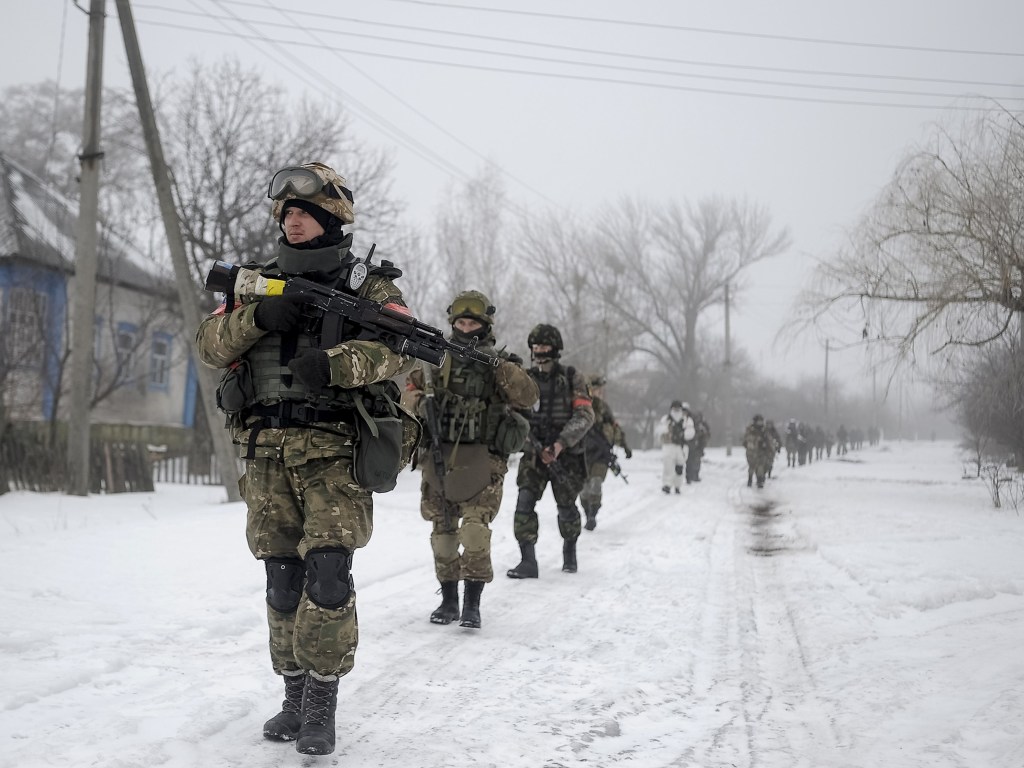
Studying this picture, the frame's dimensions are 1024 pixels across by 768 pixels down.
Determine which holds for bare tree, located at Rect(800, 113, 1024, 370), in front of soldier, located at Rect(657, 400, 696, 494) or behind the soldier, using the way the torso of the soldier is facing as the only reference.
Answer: behind

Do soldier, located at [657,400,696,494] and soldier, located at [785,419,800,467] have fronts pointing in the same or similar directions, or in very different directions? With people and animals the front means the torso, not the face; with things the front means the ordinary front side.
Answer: same or similar directions

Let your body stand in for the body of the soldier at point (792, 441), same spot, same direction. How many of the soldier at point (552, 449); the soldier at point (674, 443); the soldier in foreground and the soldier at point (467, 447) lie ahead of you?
4

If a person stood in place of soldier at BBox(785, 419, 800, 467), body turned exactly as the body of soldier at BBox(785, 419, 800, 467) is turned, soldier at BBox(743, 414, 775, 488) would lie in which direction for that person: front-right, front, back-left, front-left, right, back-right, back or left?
front

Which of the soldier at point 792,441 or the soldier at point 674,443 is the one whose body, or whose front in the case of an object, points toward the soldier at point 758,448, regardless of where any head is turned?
the soldier at point 792,441

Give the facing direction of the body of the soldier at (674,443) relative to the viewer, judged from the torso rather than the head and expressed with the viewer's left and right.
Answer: facing the viewer

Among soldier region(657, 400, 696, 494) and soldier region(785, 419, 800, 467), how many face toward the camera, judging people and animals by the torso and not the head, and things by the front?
2

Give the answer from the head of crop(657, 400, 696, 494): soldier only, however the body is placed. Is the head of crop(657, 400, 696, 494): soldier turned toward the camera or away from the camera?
toward the camera

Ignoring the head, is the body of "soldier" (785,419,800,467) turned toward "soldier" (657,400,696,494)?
yes

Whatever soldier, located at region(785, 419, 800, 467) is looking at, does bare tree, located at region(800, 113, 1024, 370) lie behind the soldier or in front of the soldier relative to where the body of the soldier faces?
in front

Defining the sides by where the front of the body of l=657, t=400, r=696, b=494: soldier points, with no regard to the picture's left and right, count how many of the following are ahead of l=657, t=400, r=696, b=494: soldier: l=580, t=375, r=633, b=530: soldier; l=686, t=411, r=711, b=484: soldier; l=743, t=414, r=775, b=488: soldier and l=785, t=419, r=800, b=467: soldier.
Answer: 1

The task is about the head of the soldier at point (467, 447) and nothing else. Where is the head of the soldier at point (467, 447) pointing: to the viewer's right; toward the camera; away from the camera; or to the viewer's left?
toward the camera

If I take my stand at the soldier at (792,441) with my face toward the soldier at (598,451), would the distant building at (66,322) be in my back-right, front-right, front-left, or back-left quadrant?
front-right

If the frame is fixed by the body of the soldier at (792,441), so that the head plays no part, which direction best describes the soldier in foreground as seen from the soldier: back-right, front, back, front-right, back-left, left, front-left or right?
front
